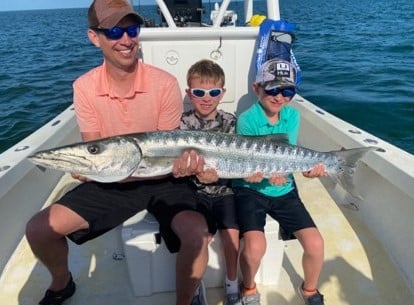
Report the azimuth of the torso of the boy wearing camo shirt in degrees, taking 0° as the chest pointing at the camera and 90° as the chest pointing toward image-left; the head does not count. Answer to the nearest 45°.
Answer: approximately 0°

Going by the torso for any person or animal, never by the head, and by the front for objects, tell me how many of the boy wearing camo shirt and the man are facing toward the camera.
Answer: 2

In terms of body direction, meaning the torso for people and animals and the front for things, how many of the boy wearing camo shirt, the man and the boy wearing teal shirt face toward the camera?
3

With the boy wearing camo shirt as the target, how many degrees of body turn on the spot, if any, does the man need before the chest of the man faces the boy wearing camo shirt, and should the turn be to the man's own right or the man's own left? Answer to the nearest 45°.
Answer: approximately 90° to the man's own left

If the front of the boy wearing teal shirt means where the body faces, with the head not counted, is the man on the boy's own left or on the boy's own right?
on the boy's own right
